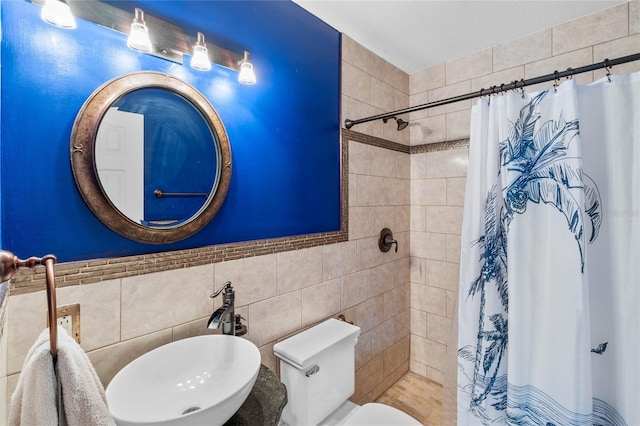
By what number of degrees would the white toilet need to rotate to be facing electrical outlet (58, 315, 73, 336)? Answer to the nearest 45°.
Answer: approximately 90° to its right

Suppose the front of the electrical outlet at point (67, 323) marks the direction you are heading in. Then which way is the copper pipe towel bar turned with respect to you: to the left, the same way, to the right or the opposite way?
to the left

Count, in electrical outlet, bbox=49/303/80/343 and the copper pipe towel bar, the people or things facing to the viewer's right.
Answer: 1

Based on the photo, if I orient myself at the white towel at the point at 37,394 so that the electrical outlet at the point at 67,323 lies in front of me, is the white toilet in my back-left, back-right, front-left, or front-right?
front-right

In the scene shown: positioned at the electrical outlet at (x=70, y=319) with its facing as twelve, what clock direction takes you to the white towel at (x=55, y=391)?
The white towel is roughly at 12 o'clock from the electrical outlet.

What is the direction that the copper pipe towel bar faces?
to the viewer's right

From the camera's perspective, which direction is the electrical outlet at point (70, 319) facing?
toward the camera

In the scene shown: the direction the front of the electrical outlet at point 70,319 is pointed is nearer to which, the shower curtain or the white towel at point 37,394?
the white towel

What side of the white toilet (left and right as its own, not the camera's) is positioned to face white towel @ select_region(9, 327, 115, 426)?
right

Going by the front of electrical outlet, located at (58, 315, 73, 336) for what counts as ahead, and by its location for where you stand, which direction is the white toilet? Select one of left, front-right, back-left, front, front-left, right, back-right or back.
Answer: left

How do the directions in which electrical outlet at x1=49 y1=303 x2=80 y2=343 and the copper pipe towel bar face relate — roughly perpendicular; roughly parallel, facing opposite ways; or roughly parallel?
roughly perpendicular

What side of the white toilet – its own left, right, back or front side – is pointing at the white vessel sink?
right

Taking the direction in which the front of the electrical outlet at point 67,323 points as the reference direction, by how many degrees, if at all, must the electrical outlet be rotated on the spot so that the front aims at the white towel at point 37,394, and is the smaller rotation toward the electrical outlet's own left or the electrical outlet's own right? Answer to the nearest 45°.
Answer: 0° — it already faces it

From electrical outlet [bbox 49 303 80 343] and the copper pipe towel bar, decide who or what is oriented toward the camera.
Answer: the electrical outlet
